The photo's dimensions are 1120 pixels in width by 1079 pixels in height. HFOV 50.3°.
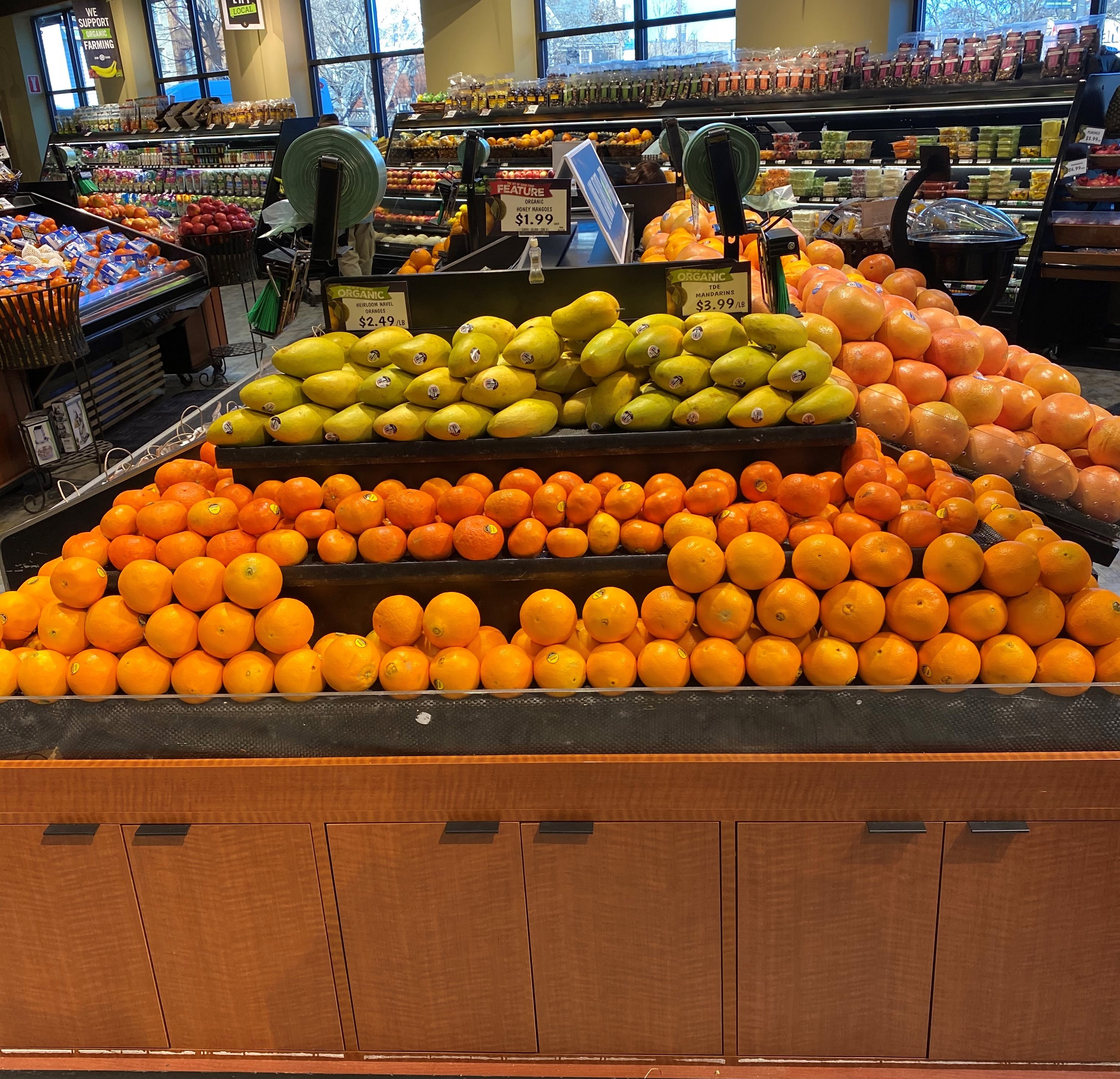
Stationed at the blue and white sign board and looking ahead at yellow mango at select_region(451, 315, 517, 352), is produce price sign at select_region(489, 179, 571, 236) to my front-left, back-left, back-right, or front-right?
front-right

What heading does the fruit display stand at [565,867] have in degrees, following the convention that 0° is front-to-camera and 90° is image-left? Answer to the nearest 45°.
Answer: approximately 0°

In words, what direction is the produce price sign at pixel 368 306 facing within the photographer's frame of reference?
facing the viewer

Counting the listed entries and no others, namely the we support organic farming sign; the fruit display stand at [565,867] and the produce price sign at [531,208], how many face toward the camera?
3

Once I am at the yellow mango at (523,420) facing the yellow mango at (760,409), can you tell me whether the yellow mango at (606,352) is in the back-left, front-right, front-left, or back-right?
front-left

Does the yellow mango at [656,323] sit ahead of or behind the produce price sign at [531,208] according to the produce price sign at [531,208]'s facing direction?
ahead

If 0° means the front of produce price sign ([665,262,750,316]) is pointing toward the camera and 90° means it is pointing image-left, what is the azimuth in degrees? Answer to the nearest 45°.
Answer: approximately 0°

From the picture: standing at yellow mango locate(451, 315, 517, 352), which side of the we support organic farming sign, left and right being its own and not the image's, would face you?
front

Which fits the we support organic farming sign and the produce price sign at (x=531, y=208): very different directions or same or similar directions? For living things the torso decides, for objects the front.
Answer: same or similar directions

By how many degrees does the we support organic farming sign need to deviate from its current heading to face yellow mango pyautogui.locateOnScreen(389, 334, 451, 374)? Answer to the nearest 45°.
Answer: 0° — it already faces it

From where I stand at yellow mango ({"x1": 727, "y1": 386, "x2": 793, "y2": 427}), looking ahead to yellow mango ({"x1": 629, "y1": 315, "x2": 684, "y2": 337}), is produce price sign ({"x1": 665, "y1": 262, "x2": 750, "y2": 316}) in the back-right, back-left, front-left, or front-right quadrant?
front-right

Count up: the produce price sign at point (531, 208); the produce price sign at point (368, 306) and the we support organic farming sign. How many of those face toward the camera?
3

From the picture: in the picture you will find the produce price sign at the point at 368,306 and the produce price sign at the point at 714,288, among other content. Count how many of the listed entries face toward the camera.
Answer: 2

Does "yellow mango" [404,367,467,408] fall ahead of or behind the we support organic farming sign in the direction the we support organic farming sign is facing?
ahead

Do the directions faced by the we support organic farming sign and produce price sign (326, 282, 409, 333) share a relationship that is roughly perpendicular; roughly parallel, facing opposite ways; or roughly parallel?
roughly parallel

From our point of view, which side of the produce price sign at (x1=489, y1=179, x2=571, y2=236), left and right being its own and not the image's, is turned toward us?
front
